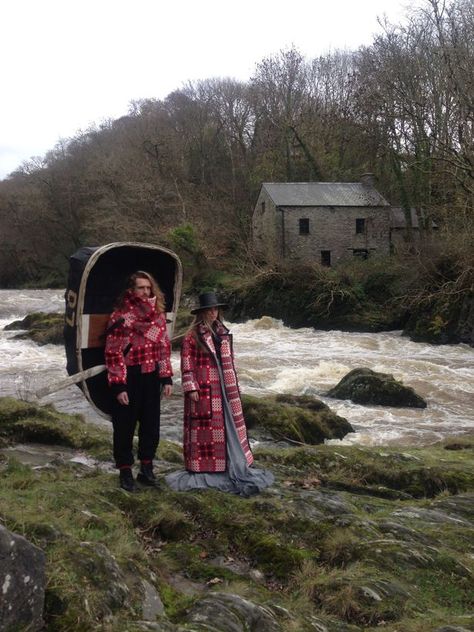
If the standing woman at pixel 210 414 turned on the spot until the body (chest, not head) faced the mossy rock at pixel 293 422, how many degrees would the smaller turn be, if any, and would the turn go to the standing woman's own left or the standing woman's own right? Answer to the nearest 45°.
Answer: approximately 135° to the standing woman's own left

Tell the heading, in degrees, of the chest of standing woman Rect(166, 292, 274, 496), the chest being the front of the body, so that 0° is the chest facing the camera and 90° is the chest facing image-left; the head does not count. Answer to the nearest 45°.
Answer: approximately 315°

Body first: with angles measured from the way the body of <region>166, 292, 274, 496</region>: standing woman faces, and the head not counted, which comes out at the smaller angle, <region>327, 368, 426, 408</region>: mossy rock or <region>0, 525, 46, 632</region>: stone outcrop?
the stone outcrop

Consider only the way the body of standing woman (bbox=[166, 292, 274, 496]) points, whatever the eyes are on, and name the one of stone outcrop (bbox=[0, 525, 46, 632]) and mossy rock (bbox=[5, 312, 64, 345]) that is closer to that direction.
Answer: the stone outcrop

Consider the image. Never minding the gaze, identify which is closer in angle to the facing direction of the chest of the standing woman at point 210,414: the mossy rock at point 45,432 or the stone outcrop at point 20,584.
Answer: the stone outcrop

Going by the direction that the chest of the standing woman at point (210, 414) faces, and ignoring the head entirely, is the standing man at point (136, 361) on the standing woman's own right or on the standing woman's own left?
on the standing woman's own right
